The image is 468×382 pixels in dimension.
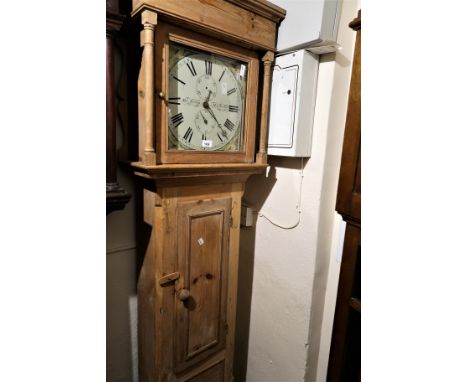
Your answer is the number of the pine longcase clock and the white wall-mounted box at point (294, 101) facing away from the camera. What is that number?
0

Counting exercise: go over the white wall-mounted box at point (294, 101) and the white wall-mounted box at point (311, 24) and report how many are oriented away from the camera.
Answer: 0

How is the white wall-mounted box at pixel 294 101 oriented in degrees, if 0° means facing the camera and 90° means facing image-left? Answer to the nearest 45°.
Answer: approximately 45°

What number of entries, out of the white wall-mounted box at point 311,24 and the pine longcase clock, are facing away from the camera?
0
